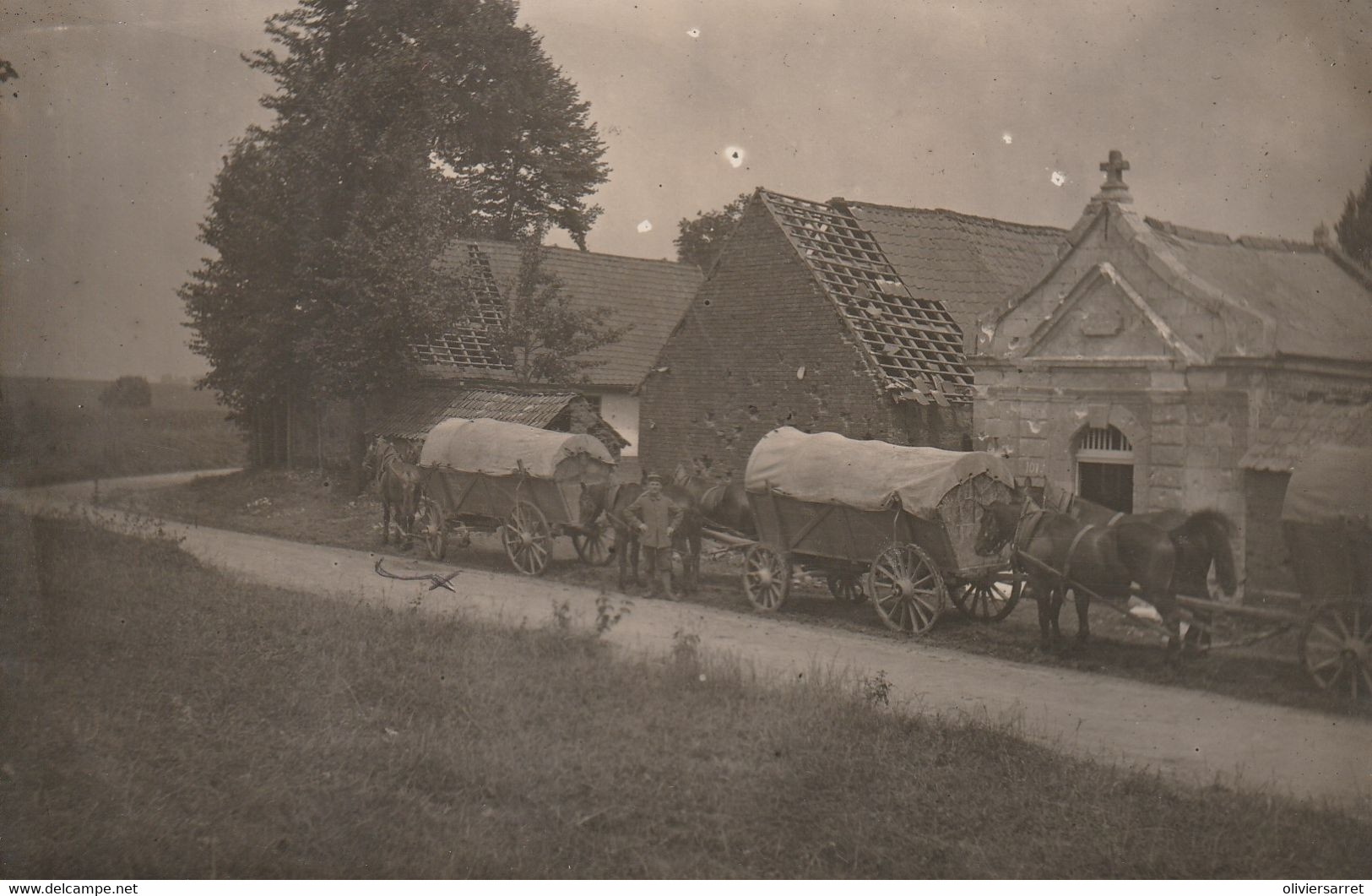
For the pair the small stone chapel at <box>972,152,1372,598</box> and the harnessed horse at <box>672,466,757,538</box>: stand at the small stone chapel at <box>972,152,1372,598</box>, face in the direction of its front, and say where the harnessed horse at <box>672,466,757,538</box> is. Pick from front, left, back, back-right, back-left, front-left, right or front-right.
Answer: right

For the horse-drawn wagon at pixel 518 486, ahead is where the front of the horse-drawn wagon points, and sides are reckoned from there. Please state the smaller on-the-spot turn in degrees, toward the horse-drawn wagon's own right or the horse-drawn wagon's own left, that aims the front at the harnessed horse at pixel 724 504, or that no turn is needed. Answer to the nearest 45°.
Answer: approximately 180°

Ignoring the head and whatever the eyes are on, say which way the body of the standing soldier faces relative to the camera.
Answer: toward the camera

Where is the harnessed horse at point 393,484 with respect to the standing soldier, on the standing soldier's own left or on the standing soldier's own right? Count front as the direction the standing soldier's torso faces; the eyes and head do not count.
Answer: on the standing soldier's own right

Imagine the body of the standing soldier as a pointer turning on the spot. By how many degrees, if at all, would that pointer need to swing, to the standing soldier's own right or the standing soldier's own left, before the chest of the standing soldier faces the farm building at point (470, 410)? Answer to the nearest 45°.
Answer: approximately 135° to the standing soldier's own right
